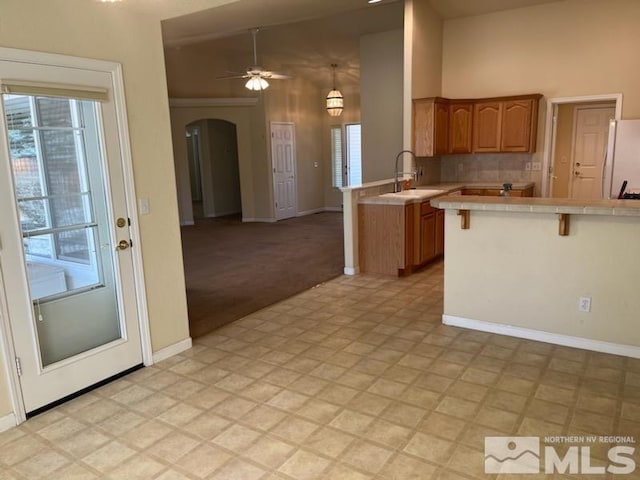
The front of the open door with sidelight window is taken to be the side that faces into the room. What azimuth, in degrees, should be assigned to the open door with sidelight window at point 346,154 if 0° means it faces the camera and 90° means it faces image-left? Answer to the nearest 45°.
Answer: approximately 0°

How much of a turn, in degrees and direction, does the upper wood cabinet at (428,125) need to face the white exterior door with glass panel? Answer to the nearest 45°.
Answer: approximately 90° to its right

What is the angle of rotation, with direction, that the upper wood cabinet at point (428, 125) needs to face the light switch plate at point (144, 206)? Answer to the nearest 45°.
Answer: approximately 90° to its right

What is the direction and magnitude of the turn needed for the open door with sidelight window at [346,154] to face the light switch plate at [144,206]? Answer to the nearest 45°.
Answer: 0° — it already faces it

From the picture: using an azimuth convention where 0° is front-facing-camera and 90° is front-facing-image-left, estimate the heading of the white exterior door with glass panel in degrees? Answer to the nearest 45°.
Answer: approximately 315°

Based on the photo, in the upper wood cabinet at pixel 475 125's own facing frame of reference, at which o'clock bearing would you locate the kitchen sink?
The kitchen sink is roughly at 1 o'clock from the upper wood cabinet.
